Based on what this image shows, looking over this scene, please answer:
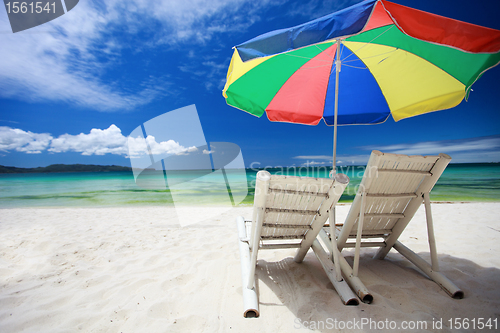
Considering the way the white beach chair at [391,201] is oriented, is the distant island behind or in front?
in front

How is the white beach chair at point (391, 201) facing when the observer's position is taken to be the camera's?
facing away from the viewer and to the left of the viewer

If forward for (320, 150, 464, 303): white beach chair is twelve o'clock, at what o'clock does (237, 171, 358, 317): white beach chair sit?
(237, 171, 358, 317): white beach chair is roughly at 9 o'clock from (320, 150, 464, 303): white beach chair.
